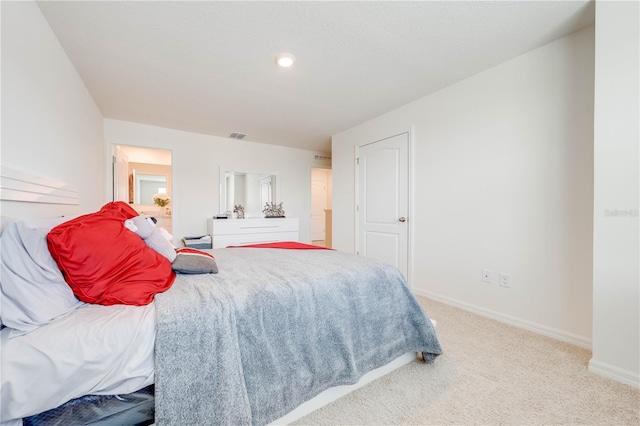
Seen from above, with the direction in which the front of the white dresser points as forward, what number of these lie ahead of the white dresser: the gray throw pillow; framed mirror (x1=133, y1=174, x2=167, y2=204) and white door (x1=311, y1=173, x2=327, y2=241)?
1

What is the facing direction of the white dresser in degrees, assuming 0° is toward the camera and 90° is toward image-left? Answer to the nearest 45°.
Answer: approximately 0°

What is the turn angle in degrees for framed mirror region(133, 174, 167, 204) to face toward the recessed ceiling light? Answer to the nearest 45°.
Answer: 0° — it already faces it

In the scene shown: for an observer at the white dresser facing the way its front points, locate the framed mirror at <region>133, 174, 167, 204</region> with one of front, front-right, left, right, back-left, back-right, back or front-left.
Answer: back-right

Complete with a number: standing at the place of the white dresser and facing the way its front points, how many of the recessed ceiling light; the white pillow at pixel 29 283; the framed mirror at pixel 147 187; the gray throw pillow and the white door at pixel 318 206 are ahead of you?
3

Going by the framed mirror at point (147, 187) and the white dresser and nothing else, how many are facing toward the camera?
2

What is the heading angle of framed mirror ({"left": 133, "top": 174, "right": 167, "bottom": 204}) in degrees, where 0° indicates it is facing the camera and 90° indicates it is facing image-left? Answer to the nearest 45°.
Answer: approximately 0°

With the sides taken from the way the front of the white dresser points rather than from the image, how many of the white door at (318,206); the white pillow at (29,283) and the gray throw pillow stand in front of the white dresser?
2

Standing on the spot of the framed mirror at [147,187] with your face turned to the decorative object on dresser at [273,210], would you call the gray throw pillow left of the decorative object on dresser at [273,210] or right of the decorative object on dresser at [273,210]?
right

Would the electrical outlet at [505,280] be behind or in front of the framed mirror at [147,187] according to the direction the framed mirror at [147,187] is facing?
in front

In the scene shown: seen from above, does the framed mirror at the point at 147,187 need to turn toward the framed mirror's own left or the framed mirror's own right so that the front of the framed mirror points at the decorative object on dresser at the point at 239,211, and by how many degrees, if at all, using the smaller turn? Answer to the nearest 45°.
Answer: approximately 45° to the framed mirror's own left

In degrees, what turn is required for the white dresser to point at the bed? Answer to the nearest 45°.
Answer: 0° — it already faces it

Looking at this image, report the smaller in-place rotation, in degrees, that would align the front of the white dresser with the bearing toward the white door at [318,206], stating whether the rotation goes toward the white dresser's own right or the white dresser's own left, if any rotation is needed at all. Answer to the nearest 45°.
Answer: approximately 135° to the white dresser's own left

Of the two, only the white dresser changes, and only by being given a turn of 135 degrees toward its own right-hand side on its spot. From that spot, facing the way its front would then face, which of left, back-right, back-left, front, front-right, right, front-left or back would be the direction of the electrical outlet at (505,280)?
back
